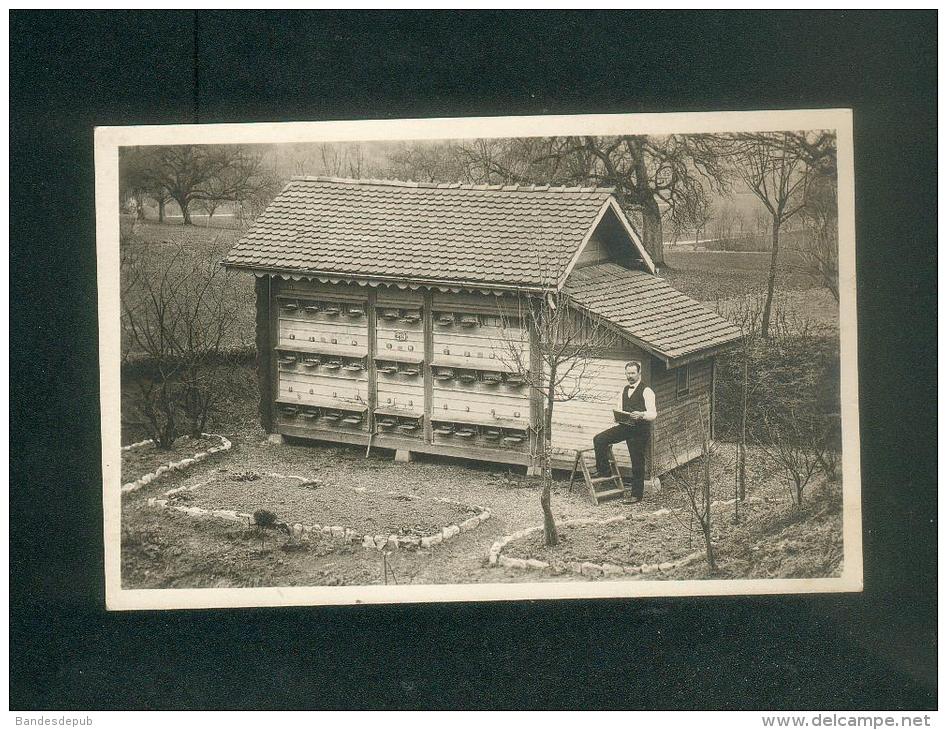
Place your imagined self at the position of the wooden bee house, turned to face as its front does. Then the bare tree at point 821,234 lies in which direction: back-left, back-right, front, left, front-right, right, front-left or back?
back-left

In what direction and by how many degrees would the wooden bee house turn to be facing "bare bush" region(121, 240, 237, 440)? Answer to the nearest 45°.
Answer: approximately 45° to its right

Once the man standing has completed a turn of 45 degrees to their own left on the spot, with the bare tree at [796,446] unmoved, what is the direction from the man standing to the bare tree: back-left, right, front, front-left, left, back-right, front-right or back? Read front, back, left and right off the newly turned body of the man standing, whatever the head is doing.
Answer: left

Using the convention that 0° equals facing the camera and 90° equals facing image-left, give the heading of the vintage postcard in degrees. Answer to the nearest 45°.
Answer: approximately 0°

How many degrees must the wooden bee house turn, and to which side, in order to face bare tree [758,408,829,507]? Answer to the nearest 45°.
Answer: approximately 135° to its left

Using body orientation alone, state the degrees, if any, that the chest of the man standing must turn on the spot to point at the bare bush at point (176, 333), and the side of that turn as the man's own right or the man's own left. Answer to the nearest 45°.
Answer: approximately 45° to the man's own right
